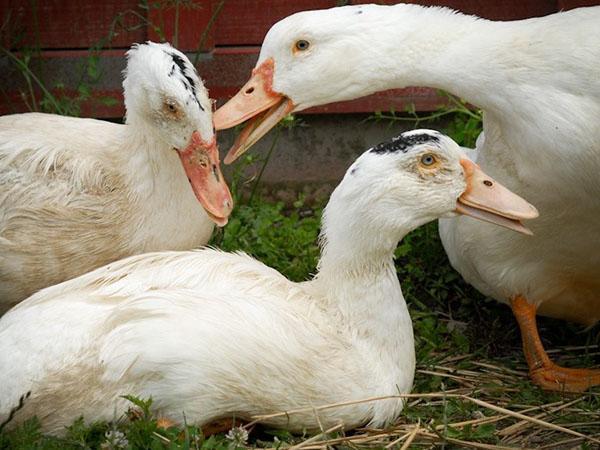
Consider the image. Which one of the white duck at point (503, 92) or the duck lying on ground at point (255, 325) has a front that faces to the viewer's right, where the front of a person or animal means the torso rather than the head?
the duck lying on ground

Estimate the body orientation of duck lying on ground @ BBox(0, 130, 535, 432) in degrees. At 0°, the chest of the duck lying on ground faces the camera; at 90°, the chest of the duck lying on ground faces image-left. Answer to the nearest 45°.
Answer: approximately 270°

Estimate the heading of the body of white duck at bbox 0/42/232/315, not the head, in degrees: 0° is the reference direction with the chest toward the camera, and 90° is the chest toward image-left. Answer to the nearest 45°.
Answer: approximately 270°

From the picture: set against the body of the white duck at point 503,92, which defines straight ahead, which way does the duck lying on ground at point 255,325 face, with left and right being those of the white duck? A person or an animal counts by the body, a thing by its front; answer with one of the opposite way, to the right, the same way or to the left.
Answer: the opposite way

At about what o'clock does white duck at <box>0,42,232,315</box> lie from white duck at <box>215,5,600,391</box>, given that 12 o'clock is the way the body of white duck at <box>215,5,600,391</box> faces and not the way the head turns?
white duck at <box>0,42,232,315</box> is roughly at 12 o'clock from white duck at <box>215,5,600,391</box>.

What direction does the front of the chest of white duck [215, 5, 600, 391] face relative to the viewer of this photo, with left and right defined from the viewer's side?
facing to the left of the viewer

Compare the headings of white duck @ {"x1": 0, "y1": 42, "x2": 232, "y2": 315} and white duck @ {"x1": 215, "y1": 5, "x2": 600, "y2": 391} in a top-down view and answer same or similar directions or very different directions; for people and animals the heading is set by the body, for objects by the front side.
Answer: very different directions

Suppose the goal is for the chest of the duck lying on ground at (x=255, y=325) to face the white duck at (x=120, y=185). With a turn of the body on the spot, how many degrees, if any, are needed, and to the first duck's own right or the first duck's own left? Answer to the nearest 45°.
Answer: approximately 135° to the first duck's own left

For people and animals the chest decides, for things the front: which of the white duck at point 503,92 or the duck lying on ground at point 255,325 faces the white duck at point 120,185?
the white duck at point 503,92

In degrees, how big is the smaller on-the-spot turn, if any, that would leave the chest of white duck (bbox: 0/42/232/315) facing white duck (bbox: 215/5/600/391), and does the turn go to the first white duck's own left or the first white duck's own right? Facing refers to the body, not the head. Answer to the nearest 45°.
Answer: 0° — it already faces it

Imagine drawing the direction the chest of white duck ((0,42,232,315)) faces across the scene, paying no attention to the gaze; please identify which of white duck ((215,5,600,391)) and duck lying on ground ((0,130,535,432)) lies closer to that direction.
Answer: the white duck

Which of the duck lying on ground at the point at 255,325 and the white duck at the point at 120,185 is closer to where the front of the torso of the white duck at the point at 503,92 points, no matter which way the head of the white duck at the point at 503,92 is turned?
the white duck
